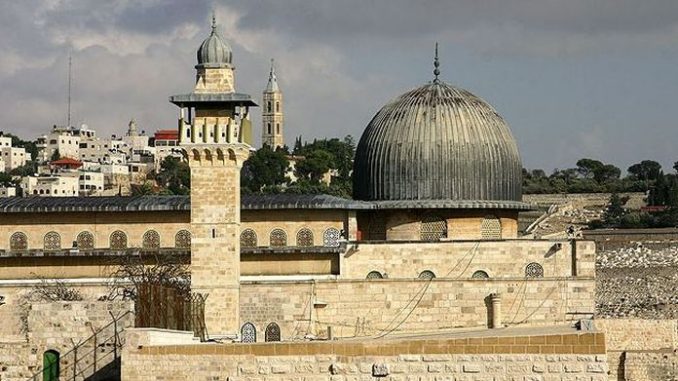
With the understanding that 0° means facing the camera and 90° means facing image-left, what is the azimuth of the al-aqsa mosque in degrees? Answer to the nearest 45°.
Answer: approximately 90°

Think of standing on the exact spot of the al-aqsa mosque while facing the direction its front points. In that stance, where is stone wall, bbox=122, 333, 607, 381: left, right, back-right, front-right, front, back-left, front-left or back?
left

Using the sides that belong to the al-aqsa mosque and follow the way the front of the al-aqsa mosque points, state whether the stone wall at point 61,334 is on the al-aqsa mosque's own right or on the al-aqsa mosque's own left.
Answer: on the al-aqsa mosque's own left
